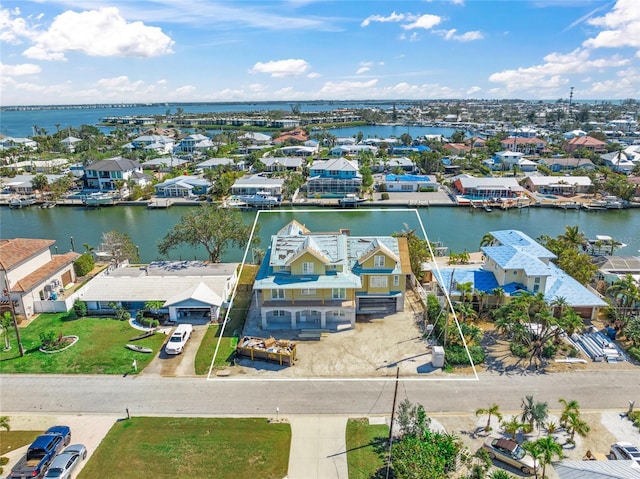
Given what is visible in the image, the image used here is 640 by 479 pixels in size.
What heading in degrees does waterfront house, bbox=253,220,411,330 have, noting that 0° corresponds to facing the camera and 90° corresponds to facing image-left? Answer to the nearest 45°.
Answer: approximately 0°

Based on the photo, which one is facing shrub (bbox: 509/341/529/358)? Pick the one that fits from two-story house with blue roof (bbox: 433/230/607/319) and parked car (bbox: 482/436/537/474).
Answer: the two-story house with blue roof

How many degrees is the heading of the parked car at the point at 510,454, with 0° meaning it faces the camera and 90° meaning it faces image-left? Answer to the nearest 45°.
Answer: approximately 315°

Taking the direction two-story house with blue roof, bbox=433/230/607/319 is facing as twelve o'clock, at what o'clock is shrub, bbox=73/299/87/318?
The shrub is roughly at 2 o'clock from the two-story house with blue roof.

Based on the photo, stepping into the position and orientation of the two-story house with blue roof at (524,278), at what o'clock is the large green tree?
The large green tree is roughly at 3 o'clock from the two-story house with blue roof.

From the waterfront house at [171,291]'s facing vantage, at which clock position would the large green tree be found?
The large green tree is roughly at 7 o'clock from the waterfront house.

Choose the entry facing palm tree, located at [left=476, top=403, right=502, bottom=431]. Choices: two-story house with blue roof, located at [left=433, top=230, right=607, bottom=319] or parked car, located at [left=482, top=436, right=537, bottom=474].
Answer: the two-story house with blue roof

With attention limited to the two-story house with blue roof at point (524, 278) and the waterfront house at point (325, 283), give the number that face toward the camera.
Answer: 2
